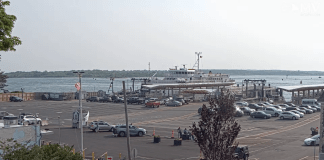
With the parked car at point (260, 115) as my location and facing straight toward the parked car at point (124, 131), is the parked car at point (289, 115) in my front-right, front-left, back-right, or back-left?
back-left

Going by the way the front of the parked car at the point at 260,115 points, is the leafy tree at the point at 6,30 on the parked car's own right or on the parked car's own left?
on the parked car's own right

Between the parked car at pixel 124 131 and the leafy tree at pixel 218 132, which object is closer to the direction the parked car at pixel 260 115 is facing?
the leafy tree

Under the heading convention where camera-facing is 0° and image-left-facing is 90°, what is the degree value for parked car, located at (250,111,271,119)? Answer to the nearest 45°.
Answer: approximately 315°

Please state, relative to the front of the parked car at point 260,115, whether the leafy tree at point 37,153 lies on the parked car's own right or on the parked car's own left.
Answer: on the parked car's own right

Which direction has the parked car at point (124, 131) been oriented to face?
to the viewer's right

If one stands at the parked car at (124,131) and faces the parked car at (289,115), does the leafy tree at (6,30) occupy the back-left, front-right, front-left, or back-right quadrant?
back-right

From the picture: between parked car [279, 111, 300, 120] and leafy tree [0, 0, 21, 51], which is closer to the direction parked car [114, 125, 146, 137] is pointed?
the parked car

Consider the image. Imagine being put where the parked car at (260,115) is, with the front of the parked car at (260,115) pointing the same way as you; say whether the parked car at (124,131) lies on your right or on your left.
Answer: on your right

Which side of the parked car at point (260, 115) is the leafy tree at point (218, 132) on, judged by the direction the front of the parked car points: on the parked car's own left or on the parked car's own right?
on the parked car's own right
